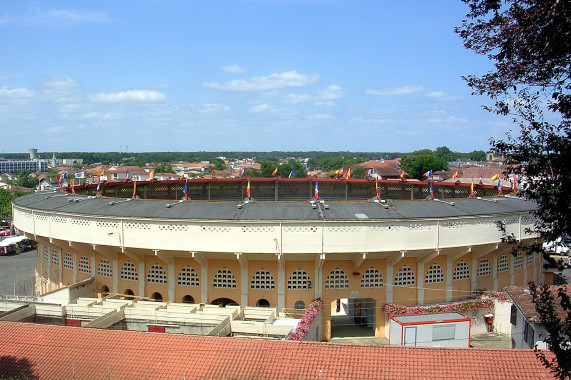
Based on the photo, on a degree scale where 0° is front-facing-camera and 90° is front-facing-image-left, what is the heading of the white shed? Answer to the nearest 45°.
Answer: approximately 0°
